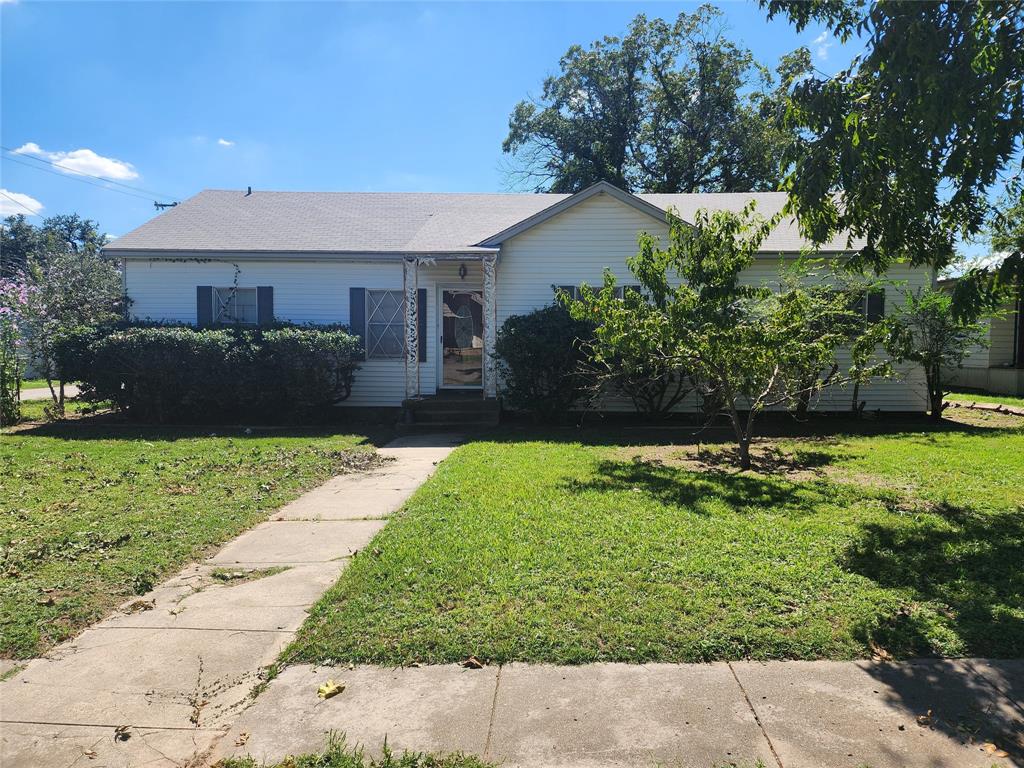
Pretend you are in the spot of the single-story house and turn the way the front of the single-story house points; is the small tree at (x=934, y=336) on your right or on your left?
on your left

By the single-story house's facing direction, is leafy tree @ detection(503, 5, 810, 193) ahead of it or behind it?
behind

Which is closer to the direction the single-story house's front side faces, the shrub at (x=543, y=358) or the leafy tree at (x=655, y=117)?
the shrub

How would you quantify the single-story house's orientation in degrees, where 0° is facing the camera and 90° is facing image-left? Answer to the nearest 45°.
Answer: approximately 0°

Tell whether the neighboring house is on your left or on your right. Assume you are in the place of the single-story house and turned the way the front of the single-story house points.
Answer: on your left

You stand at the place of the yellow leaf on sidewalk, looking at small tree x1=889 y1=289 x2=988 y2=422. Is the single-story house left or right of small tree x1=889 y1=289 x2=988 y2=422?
left

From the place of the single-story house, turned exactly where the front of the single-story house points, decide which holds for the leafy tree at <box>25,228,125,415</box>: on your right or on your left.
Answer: on your right

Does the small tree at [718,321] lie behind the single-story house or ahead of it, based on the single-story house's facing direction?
ahead

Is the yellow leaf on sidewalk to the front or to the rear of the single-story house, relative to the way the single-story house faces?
to the front

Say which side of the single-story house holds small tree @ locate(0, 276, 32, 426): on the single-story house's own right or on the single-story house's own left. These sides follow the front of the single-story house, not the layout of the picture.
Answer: on the single-story house's own right

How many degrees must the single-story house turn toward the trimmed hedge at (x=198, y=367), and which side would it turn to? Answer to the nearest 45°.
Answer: approximately 45° to its right
